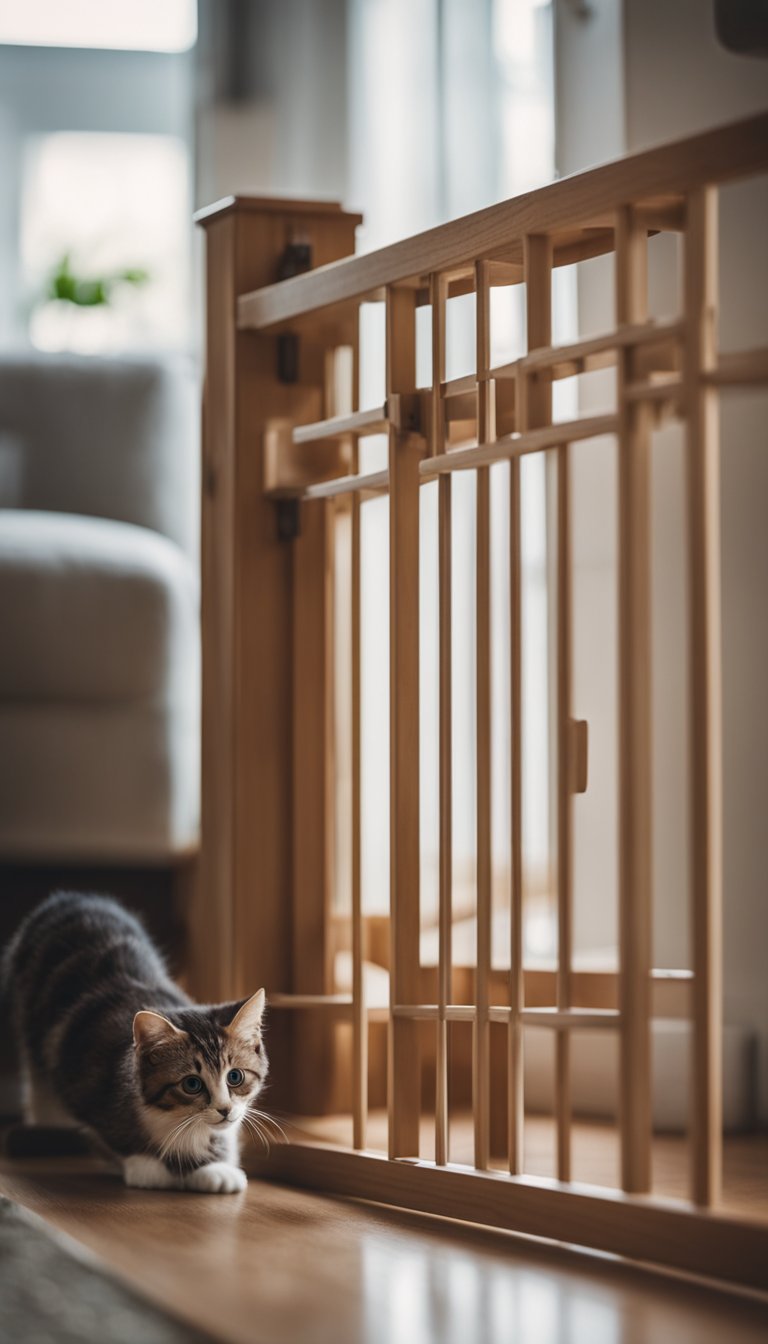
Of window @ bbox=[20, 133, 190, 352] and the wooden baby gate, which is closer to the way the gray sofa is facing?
the wooden baby gate

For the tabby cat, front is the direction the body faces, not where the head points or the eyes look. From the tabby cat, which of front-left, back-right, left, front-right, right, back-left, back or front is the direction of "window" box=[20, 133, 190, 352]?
back-left

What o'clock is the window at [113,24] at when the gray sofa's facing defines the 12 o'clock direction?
The window is roughly at 6 o'clock from the gray sofa.

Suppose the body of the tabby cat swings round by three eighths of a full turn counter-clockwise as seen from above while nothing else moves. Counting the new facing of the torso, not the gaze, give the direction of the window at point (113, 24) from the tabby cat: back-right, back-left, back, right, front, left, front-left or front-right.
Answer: front

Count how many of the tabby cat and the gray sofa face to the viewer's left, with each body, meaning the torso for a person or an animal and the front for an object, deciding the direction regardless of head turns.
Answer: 0

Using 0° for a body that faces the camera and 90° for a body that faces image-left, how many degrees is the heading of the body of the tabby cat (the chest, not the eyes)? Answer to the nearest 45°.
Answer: approximately 315°

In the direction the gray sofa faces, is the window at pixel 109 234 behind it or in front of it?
behind
